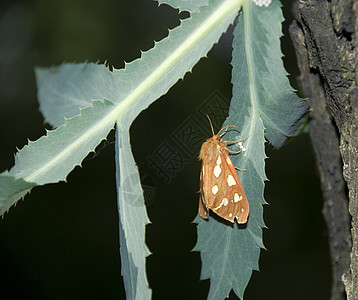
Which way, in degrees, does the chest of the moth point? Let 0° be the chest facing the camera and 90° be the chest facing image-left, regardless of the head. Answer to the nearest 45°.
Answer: approximately 180°
